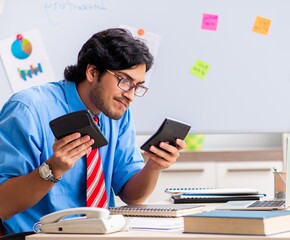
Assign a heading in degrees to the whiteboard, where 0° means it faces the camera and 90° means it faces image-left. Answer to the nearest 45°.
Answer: approximately 0°

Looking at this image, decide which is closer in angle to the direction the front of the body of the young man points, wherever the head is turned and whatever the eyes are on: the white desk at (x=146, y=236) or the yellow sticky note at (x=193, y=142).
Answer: the white desk

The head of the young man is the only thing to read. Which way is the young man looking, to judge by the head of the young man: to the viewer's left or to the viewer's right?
to the viewer's right

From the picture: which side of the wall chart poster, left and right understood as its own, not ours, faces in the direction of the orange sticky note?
left
